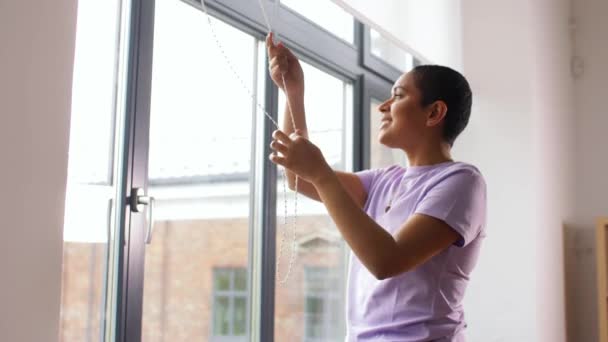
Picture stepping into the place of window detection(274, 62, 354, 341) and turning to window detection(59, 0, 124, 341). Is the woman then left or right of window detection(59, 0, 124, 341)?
left

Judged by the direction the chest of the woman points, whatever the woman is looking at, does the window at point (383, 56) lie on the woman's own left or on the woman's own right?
on the woman's own right

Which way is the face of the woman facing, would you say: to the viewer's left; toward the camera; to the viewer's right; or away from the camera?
to the viewer's left

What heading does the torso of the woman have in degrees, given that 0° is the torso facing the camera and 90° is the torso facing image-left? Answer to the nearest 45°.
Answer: approximately 45°
